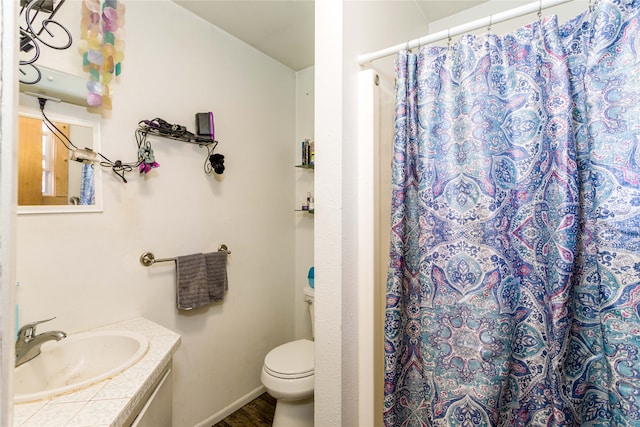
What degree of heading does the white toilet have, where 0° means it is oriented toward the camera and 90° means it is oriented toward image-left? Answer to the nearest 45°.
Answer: approximately 45°

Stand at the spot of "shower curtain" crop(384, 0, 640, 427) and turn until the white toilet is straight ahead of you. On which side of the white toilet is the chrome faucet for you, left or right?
left

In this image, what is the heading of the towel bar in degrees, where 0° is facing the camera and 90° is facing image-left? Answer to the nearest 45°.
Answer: approximately 315°

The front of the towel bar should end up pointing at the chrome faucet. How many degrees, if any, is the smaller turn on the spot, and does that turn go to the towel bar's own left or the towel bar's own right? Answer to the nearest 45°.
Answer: approximately 90° to the towel bar's own right
